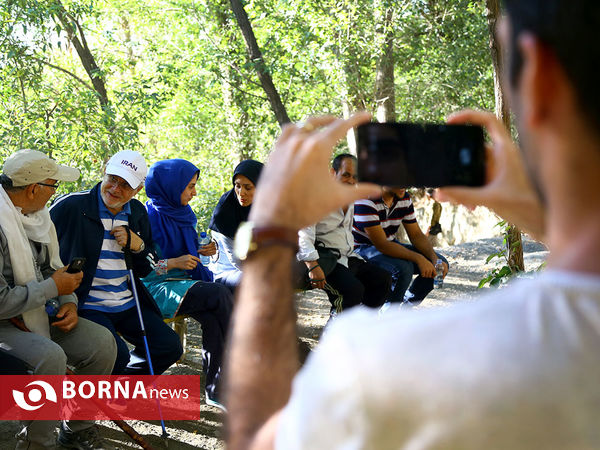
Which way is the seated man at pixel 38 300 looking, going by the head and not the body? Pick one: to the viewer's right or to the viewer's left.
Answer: to the viewer's right

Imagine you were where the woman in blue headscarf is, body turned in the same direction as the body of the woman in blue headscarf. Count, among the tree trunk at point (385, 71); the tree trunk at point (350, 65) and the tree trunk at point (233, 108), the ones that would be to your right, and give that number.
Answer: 0

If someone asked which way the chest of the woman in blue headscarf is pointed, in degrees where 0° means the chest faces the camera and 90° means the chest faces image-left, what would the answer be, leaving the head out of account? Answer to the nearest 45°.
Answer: approximately 270°

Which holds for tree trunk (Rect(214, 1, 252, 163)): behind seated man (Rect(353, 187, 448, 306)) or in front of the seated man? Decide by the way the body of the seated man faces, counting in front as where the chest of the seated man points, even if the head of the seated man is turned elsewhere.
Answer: behind

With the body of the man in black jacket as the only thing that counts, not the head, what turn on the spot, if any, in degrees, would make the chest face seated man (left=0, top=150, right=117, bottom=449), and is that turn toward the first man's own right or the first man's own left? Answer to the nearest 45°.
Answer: approximately 90° to the first man's own right

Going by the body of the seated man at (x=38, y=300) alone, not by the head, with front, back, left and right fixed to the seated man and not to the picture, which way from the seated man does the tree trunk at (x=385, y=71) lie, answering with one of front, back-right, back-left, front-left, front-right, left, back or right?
left

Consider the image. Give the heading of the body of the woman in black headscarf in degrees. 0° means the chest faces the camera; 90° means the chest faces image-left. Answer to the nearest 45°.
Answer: approximately 315°

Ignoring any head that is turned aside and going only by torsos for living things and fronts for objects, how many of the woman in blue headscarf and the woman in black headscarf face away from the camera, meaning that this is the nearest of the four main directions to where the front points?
0

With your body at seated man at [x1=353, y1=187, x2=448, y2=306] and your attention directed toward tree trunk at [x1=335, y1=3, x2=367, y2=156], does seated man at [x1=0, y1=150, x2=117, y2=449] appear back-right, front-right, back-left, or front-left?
back-left

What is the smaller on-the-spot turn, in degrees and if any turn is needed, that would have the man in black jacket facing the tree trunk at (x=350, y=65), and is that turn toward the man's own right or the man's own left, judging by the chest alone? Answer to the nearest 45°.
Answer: approximately 90° to the man's own left

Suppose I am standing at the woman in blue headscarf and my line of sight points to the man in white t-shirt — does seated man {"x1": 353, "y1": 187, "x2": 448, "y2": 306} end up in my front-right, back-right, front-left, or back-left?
back-left
